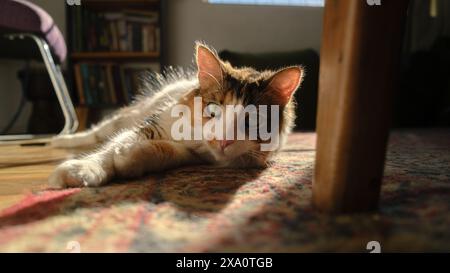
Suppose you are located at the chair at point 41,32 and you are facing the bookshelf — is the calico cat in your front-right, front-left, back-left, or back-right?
back-right

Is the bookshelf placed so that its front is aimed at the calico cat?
yes

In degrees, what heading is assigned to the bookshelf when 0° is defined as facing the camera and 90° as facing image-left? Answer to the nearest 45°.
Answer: approximately 0°

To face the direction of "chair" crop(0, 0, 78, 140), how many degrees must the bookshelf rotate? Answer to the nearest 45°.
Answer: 0° — it already faces it

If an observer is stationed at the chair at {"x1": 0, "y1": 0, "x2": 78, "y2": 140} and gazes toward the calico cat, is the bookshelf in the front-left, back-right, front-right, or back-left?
back-left
